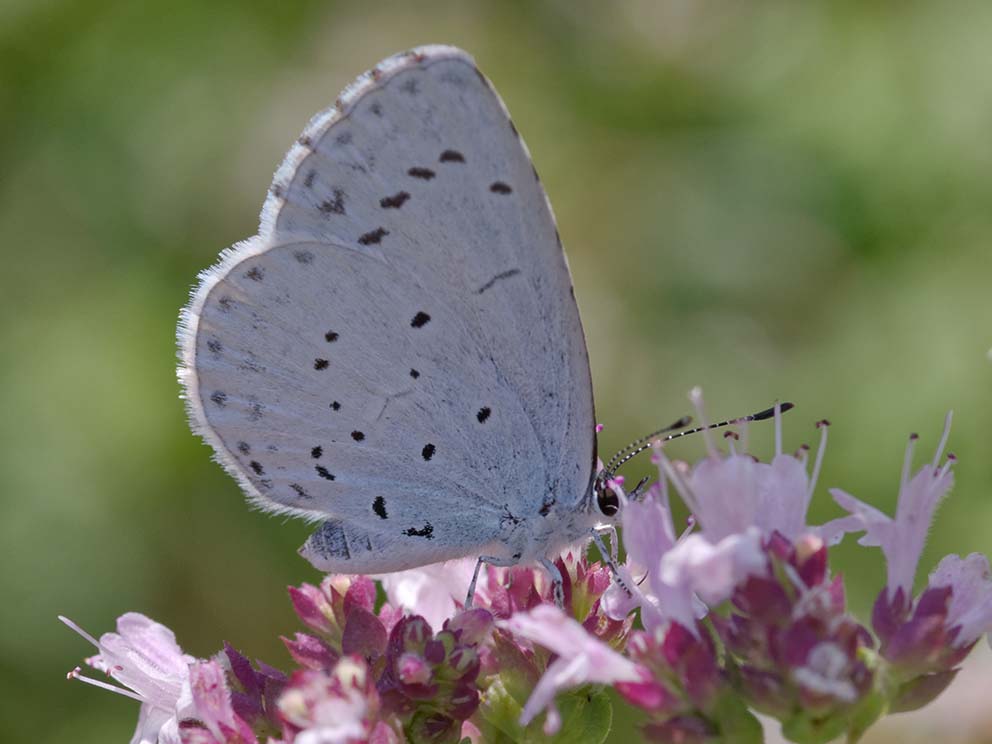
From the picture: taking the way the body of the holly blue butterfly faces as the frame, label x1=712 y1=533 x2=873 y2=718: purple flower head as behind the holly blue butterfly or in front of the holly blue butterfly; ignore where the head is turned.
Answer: in front

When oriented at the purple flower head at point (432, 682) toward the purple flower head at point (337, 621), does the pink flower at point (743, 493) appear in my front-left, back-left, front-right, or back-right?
back-right

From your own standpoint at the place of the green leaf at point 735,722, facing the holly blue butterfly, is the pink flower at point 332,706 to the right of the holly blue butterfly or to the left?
left

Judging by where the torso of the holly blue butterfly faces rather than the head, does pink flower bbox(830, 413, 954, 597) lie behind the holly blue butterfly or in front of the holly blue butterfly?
in front

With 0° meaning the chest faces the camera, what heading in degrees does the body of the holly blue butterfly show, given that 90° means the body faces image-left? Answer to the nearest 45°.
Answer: approximately 270°

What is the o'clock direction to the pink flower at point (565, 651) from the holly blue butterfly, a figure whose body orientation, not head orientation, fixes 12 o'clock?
The pink flower is roughly at 2 o'clock from the holly blue butterfly.

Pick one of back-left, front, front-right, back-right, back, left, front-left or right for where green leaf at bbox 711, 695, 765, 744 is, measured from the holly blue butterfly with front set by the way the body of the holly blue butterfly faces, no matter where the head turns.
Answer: front-right
